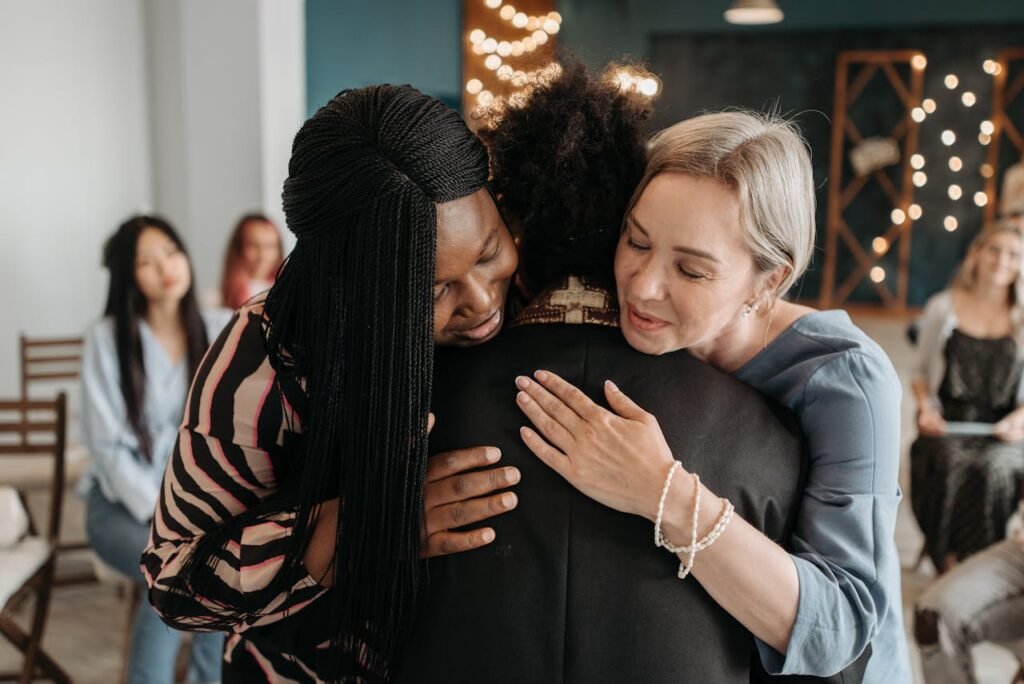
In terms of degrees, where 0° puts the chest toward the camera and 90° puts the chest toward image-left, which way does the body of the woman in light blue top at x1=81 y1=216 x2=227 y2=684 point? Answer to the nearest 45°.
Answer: approximately 315°

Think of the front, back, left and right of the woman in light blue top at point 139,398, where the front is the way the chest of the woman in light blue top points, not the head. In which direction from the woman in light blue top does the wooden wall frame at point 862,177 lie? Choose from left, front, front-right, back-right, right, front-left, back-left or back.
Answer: left

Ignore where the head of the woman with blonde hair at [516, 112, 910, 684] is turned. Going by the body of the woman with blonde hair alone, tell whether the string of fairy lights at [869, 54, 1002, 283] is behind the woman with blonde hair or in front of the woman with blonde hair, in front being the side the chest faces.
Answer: behind

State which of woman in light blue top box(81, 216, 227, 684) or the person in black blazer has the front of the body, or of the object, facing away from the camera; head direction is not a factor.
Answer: the person in black blazer

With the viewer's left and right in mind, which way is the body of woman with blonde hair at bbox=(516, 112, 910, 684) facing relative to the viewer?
facing the viewer and to the left of the viewer

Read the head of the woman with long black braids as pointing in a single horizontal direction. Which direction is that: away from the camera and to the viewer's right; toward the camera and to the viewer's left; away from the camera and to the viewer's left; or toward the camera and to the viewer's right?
toward the camera and to the viewer's right

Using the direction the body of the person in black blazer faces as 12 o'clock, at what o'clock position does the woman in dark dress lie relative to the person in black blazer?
The woman in dark dress is roughly at 1 o'clock from the person in black blazer.

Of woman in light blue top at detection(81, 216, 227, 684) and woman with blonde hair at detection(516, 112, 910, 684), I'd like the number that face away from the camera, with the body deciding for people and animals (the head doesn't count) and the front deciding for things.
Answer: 0

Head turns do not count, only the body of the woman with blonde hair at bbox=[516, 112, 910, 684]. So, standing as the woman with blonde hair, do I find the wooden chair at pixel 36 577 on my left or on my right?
on my right

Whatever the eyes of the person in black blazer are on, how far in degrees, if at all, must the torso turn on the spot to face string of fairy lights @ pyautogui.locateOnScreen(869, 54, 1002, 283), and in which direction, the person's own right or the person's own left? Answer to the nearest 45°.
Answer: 0° — they already face it

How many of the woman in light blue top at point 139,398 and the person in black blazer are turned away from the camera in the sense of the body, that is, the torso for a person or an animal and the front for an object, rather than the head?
1

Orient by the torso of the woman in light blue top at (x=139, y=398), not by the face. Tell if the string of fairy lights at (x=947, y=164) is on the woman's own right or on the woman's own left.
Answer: on the woman's own left

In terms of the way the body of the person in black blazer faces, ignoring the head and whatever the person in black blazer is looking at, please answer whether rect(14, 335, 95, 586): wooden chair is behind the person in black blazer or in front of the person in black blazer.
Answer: in front

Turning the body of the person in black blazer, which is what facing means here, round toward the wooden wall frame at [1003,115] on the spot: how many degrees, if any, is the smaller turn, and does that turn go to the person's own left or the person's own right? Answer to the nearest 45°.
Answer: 0° — they already face it

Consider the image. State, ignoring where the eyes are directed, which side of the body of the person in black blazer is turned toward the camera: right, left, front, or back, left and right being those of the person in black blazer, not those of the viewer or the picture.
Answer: back

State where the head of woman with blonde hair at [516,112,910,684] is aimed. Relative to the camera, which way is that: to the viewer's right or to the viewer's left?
to the viewer's left
